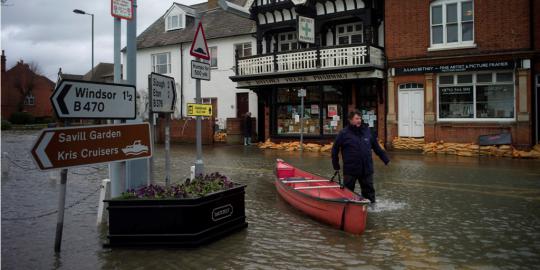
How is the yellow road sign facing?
toward the camera

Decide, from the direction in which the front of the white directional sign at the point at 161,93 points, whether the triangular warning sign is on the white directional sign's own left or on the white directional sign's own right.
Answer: on the white directional sign's own left

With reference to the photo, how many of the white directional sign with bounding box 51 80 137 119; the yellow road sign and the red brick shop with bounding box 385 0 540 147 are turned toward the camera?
3

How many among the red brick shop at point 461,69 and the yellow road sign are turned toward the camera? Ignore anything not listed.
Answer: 2

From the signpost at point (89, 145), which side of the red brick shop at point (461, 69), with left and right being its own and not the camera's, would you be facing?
front

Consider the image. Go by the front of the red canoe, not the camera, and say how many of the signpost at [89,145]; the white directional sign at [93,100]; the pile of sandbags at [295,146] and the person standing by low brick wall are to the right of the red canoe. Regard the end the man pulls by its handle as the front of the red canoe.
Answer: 2

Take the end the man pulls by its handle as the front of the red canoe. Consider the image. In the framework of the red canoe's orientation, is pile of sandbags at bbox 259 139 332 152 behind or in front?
behind

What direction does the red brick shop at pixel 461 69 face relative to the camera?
toward the camera

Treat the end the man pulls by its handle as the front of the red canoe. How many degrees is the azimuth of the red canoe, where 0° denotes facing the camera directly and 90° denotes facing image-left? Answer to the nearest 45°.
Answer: approximately 315°

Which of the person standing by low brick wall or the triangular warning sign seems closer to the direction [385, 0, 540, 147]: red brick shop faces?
the triangular warning sign

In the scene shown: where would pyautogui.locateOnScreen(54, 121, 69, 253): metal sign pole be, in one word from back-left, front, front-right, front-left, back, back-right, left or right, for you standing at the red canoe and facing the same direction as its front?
right

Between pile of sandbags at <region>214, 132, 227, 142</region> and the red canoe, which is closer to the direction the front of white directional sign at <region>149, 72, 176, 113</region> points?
the red canoe

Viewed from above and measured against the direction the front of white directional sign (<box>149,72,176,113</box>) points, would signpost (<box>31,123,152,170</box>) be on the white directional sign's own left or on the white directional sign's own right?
on the white directional sign's own right
